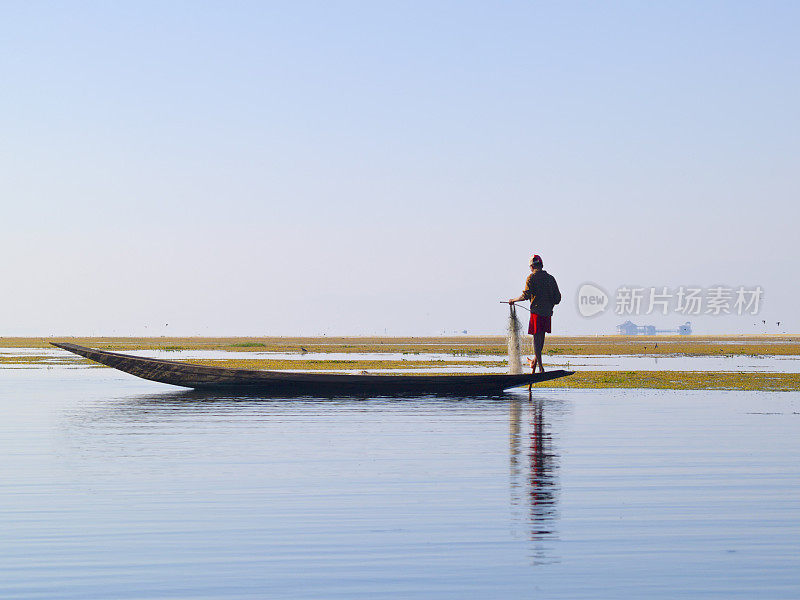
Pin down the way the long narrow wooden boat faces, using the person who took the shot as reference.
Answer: facing to the left of the viewer
